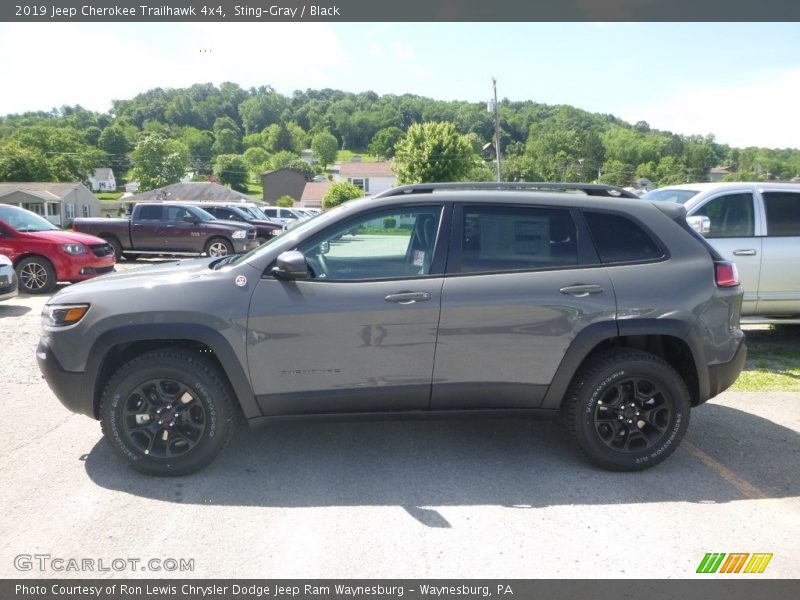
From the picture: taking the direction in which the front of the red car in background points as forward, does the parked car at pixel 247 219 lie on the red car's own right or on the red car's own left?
on the red car's own left

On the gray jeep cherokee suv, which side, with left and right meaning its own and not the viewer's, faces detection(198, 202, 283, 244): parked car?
right

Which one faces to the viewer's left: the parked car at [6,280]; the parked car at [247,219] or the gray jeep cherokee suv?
the gray jeep cherokee suv

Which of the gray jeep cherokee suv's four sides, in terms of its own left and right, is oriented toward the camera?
left

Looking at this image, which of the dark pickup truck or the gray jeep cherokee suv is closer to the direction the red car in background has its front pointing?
the gray jeep cherokee suv

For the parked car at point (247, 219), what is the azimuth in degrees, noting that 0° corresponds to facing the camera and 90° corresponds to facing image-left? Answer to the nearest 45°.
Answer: approximately 315°

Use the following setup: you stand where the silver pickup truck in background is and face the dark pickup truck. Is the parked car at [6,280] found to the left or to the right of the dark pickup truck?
left
